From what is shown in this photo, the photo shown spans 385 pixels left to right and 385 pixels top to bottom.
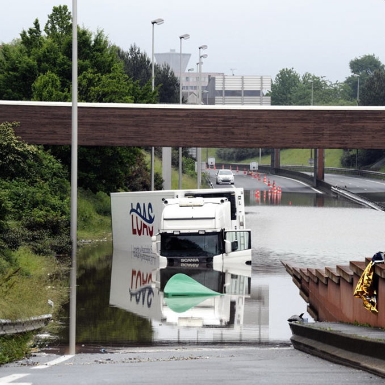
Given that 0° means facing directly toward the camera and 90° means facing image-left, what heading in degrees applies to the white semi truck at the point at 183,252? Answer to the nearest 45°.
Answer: approximately 0°

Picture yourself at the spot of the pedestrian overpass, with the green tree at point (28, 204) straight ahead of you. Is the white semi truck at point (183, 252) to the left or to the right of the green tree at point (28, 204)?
left

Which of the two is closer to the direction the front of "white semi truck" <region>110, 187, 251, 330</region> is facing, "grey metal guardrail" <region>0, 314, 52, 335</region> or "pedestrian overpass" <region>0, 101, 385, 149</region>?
the grey metal guardrail

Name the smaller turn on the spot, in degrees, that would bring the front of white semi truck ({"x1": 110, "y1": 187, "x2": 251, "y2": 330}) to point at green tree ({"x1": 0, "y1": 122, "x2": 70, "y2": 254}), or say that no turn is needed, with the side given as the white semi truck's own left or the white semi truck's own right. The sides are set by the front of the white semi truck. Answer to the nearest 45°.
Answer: approximately 135° to the white semi truck's own right

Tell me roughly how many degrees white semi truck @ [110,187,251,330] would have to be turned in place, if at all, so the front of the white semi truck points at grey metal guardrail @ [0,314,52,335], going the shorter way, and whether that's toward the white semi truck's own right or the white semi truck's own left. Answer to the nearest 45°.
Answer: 0° — it already faces it

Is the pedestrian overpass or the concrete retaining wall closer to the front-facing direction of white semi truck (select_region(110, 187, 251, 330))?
the concrete retaining wall

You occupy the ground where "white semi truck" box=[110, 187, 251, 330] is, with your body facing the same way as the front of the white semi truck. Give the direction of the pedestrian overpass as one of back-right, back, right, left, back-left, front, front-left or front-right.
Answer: back

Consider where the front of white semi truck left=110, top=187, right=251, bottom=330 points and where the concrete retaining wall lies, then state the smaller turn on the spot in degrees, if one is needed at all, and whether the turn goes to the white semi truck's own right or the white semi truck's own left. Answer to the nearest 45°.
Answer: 0° — it already faces it

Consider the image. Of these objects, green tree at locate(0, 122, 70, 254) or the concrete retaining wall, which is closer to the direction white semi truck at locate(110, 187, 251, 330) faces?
the concrete retaining wall

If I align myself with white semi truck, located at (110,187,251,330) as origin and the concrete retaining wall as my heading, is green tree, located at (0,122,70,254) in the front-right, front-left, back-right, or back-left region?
back-right
